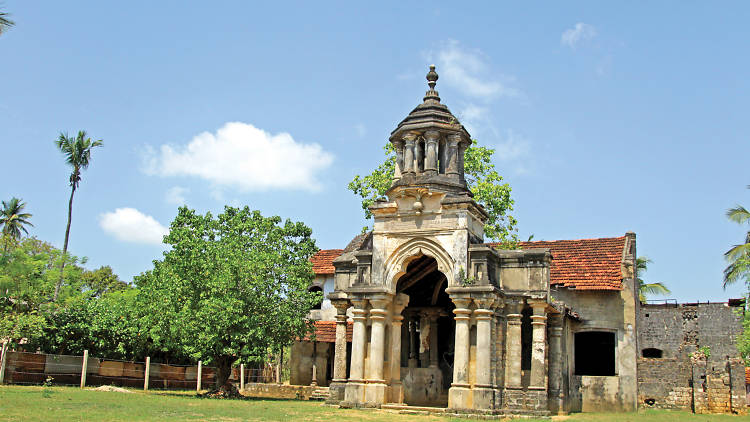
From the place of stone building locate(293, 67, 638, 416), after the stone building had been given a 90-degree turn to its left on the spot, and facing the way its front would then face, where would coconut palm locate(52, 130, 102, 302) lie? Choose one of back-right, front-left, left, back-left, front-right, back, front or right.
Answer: back-left

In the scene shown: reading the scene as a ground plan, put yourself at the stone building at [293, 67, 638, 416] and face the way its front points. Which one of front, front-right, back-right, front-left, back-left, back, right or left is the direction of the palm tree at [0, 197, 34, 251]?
back-right

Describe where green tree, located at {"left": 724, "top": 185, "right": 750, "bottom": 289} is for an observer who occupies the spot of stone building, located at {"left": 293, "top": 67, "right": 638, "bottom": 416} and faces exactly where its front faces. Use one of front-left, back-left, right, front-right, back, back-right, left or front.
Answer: back-left

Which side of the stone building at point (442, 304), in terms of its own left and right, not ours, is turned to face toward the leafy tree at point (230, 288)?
right

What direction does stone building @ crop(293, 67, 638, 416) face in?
toward the camera
